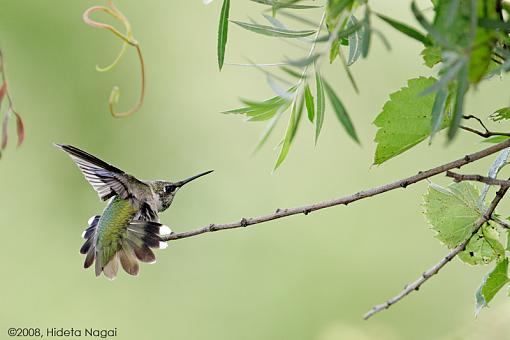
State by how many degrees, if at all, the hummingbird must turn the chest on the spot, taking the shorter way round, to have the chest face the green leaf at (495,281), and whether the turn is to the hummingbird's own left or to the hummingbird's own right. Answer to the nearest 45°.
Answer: approximately 90° to the hummingbird's own right

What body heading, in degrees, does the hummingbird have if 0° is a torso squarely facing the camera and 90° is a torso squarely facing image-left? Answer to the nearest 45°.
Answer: approximately 225°

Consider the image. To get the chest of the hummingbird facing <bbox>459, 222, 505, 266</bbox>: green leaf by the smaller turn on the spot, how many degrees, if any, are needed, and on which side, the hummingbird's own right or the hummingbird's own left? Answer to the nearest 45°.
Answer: approximately 90° to the hummingbird's own right

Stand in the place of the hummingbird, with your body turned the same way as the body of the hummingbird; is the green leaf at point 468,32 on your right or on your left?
on your right

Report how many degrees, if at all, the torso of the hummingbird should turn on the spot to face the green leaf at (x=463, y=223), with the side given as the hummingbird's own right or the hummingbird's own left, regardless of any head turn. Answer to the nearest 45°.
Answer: approximately 90° to the hummingbird's own right

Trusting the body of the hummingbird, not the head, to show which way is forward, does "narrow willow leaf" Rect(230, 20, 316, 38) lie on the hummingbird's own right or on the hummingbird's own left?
on the hummingbird's own right
